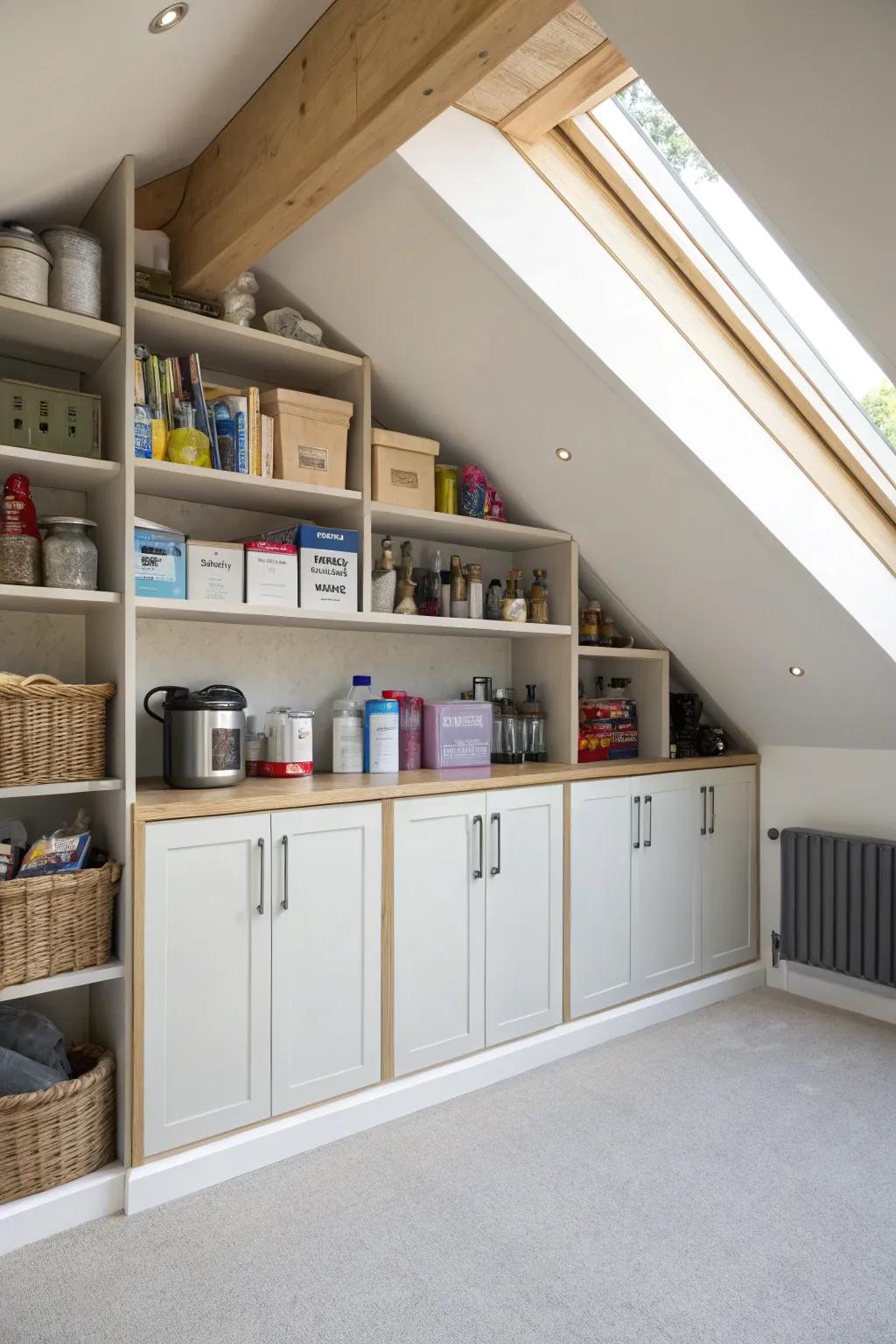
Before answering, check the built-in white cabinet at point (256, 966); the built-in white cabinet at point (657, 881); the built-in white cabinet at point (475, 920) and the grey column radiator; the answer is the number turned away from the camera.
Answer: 0

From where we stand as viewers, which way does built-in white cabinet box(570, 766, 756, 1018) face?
facing the viewer and to the right of the viewer

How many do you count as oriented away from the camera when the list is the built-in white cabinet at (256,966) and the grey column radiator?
0

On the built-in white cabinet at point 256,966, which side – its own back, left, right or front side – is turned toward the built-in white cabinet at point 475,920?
left

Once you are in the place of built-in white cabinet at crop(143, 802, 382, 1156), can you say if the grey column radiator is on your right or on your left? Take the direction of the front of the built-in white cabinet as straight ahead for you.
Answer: on your left

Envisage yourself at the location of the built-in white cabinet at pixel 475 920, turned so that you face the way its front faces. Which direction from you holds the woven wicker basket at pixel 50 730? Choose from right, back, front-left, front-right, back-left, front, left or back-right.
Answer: right

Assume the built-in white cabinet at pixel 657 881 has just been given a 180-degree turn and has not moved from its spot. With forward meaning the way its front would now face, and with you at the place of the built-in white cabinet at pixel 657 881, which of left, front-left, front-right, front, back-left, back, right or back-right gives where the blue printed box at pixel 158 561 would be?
left

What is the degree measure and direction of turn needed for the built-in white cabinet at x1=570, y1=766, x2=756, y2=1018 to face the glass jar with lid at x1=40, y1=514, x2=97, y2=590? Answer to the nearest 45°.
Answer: approximately 90° to its right

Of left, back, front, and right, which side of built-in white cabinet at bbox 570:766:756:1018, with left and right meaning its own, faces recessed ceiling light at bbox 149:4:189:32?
right

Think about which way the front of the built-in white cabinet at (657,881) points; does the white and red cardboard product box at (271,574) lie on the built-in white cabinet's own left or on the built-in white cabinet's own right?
on the built-in white cabinet's own right

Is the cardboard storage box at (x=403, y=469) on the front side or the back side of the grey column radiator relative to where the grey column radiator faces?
on the front side

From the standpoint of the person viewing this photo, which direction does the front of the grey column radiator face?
facing the viewer and to the left of the viewer

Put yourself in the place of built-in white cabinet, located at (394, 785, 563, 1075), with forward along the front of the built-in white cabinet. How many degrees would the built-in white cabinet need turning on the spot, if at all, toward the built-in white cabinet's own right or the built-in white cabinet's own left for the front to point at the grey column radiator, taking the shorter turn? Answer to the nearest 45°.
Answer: approximately 90° to the built-in white cabinet's own left
